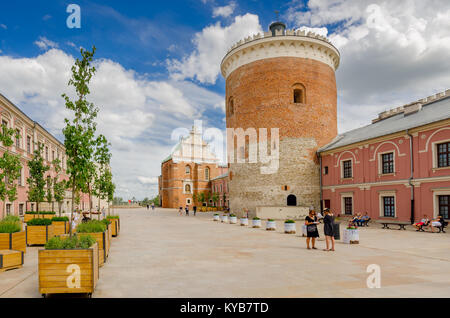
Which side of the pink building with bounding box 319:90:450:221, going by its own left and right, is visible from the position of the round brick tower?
right

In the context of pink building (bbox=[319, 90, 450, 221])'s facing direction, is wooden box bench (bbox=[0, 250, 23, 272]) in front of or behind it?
in front

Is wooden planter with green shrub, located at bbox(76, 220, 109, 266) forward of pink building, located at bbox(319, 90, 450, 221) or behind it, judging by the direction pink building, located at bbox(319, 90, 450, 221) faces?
forward

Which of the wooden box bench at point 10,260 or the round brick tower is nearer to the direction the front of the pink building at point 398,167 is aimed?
the wooden box bench

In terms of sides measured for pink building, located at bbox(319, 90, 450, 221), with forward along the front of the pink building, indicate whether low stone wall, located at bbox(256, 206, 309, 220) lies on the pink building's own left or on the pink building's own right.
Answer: on the pink building's own right

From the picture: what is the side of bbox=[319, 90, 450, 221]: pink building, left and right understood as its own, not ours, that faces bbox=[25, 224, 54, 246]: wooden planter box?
front

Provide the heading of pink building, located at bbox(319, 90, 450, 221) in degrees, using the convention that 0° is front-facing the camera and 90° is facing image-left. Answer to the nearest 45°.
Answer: approximately 45°

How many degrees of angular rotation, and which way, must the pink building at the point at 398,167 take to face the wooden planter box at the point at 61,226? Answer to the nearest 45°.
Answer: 0° — it already faces it
